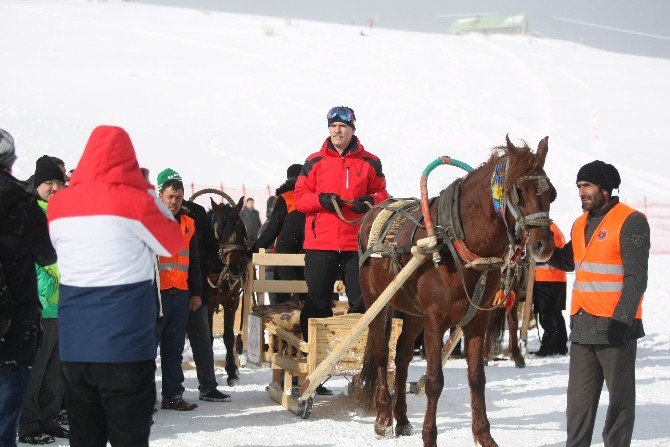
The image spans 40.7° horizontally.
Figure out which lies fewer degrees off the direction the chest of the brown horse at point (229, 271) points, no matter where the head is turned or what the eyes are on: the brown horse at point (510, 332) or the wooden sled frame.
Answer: the wooden sled frame

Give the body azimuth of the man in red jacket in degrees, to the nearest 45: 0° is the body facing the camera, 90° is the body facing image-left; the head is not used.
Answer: approximately 0°

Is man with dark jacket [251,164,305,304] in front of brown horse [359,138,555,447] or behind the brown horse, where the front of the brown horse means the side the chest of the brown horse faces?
behind

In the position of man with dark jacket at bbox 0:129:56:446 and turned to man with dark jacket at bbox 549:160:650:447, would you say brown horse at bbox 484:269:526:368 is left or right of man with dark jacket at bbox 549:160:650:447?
left

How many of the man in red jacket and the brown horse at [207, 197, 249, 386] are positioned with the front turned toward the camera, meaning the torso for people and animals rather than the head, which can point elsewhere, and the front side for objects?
2

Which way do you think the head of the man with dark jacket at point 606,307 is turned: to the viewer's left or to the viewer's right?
to the viewer's left

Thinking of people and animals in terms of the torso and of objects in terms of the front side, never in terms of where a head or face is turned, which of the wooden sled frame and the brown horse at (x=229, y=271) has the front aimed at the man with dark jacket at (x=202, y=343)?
the brown horse

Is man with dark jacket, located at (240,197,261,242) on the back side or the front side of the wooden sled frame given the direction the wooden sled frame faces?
on the back side

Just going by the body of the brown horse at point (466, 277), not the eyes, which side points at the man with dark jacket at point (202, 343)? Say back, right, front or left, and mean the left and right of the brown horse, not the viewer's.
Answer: back

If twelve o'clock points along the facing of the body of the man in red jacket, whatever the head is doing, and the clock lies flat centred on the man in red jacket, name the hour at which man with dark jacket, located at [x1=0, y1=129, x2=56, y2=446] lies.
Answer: The man with dark jacket is roughly at 1 o'clock from the man in red jacket.
